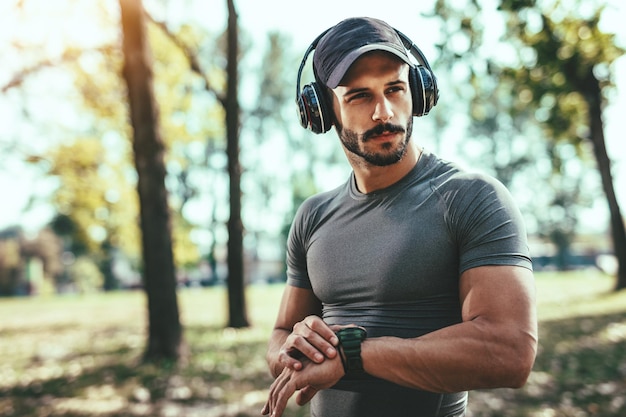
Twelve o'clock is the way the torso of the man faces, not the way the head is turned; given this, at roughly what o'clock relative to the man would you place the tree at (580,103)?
The tree is roughly at 5 o'clock from the man.

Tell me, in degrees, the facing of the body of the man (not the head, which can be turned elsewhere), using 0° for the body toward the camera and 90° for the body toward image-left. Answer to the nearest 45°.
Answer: approximately 45°

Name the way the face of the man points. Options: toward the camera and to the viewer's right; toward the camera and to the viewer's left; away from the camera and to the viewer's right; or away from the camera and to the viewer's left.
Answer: toward the camera and to the viewer's right
